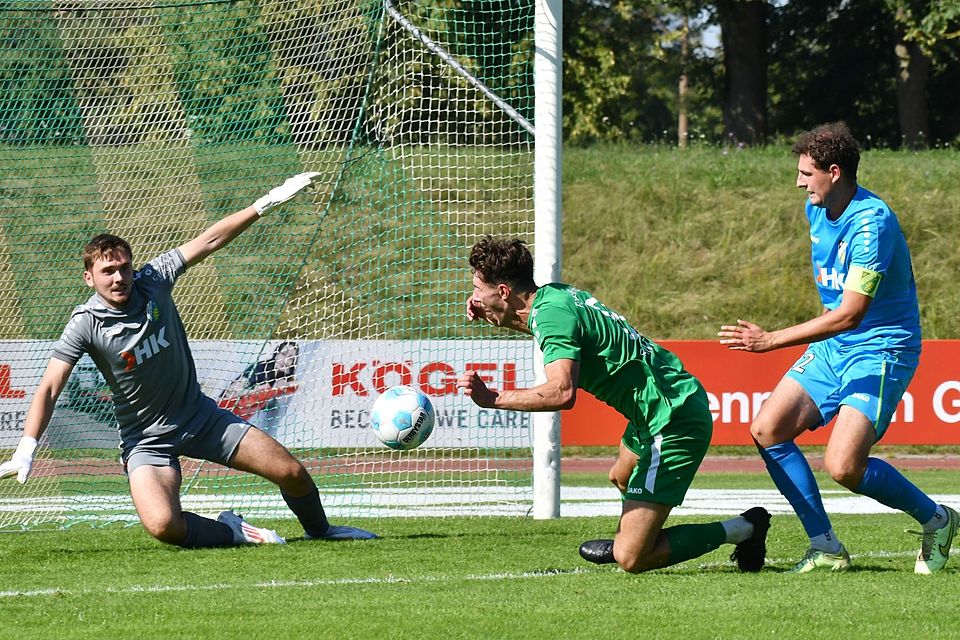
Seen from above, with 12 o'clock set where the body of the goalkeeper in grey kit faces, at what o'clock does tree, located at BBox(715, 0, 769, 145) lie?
The tree is roughly at 7 o'clock from the goalkeeper in grey kit.

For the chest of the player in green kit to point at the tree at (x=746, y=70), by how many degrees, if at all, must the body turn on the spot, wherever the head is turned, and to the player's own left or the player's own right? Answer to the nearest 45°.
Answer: approximately 90° to the player's own right

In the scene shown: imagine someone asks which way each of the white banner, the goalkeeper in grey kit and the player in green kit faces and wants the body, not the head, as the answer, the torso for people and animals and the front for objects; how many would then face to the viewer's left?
1

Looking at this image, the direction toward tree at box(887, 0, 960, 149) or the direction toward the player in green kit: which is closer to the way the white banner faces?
the player in green kit

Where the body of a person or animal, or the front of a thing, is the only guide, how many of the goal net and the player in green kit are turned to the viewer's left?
1

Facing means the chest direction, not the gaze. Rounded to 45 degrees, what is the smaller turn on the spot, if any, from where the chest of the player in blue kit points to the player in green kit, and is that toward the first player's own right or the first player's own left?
0° — they already face them

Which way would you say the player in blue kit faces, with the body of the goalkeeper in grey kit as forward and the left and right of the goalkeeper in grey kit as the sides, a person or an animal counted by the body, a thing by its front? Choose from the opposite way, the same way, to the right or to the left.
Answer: to the right

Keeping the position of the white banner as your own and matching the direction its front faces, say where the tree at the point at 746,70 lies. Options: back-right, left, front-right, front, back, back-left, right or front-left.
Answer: back-left

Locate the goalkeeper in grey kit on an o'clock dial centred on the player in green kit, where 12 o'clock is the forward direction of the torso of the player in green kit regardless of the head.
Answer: The goalkeeper in grey kit is roughly at 1 o'clock from the player in green kit.

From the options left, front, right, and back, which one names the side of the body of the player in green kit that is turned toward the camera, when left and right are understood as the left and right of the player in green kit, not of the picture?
left

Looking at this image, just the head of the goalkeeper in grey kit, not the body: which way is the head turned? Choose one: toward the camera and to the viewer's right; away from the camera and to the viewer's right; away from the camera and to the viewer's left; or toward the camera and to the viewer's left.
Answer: toward the camera and to the viewer's right

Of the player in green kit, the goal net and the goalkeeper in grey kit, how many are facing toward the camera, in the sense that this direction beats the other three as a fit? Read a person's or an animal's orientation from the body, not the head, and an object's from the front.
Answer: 2

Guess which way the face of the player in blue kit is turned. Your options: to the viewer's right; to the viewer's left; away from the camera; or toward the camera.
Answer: to the viewer's left

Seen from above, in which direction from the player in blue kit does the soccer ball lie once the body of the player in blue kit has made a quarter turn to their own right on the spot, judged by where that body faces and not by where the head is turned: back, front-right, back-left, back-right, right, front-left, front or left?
front-left

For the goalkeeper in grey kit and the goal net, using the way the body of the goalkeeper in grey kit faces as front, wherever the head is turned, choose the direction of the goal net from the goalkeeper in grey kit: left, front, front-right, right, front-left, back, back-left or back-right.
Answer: back
